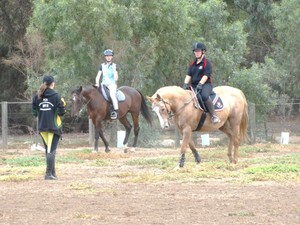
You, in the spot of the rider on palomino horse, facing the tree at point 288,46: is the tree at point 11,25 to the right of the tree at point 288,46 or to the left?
left

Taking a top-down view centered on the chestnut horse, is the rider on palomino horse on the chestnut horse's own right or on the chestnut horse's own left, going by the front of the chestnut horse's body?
on the chestnut horse's own left

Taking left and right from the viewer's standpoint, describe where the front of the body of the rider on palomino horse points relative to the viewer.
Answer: facing the viewer and to the left of the viewer

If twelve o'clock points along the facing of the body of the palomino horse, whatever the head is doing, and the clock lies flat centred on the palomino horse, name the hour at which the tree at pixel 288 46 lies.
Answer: The tree is roughly at 5 o'clock from the palomino horse.

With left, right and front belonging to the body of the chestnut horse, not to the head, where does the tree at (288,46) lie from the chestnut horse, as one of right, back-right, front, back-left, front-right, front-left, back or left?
back-right

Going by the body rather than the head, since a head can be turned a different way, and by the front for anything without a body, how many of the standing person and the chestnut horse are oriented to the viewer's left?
1

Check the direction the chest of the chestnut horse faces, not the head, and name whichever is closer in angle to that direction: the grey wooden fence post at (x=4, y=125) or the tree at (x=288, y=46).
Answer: the grey wooden fence post

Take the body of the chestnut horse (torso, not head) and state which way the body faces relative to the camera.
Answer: to the viewer's left

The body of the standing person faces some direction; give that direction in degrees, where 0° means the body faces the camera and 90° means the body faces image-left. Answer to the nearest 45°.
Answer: approximately 225°
